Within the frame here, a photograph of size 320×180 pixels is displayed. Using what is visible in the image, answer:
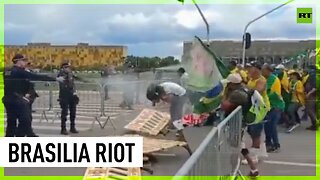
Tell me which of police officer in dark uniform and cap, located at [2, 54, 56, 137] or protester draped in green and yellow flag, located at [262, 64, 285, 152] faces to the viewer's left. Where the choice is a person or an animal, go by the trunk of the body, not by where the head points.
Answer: the protester draped in green and yellow flag

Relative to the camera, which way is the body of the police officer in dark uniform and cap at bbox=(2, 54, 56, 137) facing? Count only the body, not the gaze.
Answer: to the viewer's right

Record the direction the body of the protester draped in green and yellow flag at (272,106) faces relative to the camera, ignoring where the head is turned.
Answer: to the viewer's left

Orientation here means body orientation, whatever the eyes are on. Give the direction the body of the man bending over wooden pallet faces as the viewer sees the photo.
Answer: to the viewer's left

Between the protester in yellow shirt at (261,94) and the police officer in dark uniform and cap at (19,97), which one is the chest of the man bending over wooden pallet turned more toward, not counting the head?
the police officer in dark uniform and cap

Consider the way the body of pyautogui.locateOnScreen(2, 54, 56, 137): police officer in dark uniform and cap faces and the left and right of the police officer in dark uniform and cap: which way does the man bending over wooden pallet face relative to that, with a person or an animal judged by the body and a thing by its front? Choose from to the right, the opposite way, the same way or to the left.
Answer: the opposite way

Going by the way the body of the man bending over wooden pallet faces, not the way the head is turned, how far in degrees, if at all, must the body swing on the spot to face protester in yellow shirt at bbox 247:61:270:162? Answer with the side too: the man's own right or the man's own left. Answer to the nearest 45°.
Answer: approximately 135° to the man's own left

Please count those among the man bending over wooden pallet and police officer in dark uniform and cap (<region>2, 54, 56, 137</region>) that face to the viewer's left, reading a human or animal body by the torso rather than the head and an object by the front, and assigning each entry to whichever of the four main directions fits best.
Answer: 1
